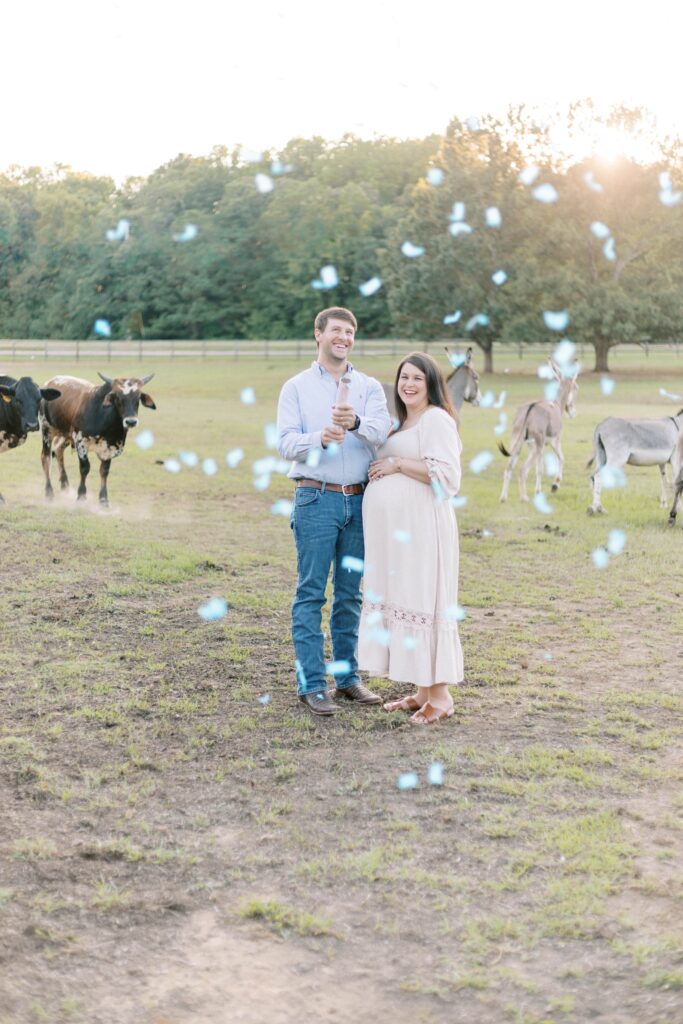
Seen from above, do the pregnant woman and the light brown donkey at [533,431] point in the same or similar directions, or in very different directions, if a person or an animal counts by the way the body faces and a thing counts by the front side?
very different directions

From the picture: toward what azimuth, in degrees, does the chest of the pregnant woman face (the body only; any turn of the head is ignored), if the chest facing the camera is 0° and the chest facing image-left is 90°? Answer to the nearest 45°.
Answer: approximately 45°

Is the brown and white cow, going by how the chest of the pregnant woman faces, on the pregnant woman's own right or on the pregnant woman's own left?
on the pregnant woman's own right

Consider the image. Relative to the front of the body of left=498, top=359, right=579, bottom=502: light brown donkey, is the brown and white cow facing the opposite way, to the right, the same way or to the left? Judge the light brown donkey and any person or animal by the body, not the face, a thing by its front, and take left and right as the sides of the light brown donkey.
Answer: to the right
